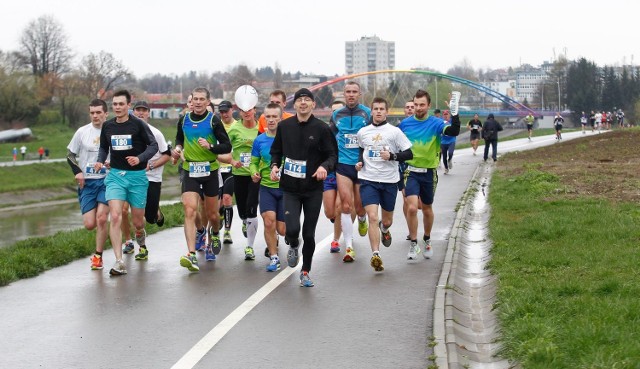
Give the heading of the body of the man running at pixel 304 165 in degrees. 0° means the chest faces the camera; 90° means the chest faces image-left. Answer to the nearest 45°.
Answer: approximately 0°

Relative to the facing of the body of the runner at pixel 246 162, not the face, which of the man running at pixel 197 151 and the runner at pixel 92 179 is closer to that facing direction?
the man running

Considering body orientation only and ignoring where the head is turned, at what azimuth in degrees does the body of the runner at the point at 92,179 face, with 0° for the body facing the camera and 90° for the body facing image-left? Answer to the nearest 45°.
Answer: approximately 0°

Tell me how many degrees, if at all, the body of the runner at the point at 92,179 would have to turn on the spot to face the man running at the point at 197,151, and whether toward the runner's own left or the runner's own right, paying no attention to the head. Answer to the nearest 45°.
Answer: approximately 90° to the runner's own left

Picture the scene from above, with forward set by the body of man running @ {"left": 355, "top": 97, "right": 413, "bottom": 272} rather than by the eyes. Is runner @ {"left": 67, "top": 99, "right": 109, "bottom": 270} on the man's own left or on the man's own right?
on the man's own right

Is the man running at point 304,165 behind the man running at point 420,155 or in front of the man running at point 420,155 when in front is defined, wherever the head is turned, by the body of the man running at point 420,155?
in front

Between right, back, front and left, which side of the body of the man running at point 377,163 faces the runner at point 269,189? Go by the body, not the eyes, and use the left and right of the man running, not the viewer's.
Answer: right

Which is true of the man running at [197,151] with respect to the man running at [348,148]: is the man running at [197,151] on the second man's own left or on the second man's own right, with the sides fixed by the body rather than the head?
on the second man's own right
